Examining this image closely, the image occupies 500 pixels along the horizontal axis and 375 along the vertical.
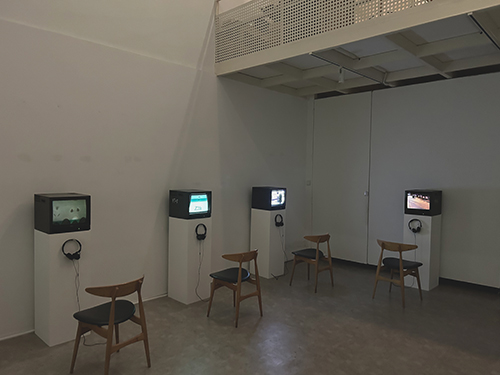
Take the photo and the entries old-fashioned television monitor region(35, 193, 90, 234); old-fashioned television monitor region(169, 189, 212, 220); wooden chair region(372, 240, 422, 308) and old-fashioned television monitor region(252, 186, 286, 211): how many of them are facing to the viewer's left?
0

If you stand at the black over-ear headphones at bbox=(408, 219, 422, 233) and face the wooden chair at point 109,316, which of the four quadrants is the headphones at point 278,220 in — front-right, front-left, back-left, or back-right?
front-right

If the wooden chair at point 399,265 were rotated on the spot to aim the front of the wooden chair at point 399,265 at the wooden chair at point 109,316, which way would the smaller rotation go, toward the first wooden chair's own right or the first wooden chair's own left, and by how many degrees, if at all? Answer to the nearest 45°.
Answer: approximately 180°

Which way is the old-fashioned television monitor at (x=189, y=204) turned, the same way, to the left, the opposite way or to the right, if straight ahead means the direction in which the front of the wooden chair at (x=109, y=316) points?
the opposite way

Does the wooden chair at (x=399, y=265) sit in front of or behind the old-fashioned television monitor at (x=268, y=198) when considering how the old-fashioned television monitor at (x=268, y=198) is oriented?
in front

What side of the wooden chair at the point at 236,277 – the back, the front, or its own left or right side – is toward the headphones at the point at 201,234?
front

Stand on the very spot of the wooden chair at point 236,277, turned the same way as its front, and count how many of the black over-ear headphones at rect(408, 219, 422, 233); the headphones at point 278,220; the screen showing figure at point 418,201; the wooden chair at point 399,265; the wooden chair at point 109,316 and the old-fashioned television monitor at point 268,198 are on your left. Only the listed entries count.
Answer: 1

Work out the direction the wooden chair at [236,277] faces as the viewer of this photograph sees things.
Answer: facing away from the viewer and to the left of the viewer

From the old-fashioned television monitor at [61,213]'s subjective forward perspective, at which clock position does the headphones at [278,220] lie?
The headphones is roughly at 10 o'clock from the old-fashioned television monitor.

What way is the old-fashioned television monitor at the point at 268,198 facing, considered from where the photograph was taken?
facing the viewer and to the right of the viewer

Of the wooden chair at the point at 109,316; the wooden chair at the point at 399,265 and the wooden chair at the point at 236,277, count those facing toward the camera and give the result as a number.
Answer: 0

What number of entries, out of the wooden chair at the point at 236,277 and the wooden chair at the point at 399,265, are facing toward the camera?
0

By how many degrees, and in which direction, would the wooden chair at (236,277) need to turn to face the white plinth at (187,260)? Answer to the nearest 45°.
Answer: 0° — it already faces it

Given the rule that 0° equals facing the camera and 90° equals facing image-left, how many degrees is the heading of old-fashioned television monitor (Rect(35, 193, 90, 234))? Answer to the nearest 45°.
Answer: approximately 315°

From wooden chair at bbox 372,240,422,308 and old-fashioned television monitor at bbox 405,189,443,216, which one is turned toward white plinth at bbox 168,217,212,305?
the old-fashioned television monitor

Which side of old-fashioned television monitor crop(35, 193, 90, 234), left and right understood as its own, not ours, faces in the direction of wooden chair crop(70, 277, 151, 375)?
front
